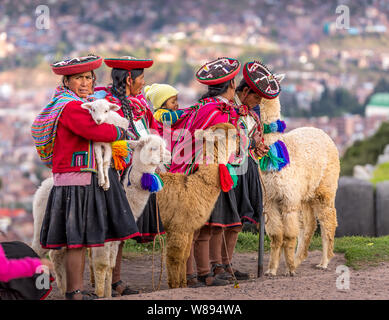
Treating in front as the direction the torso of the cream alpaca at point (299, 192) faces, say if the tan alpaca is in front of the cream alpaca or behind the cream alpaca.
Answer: in front

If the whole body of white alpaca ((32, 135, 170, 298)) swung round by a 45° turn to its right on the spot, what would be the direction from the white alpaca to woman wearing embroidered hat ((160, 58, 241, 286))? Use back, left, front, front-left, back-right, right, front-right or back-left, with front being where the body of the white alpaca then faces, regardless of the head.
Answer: left

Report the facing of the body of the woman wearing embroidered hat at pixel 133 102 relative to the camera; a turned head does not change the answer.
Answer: to the viewer's right

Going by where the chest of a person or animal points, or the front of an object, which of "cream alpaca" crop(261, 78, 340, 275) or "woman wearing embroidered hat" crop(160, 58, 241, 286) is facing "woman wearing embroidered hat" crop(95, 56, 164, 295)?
the cream alpaca

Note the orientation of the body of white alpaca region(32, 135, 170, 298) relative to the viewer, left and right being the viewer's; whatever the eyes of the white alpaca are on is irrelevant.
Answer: facing to the right of the viewer

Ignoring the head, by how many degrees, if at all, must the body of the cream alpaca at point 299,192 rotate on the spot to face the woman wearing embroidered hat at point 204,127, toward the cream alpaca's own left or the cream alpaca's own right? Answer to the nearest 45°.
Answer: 0° — it already faces them

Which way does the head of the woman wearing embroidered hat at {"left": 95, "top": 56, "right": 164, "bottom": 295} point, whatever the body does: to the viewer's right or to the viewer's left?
to the viewer's right

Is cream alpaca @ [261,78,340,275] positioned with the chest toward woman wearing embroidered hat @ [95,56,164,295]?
yes
